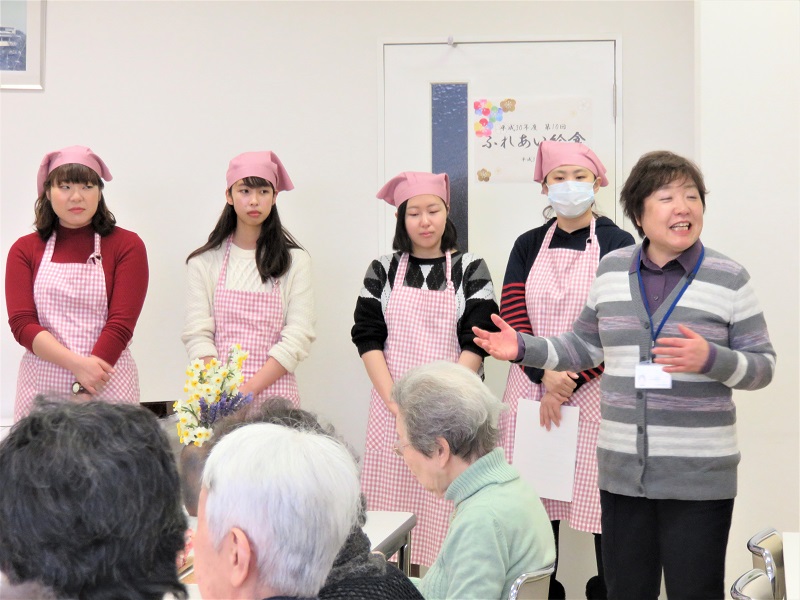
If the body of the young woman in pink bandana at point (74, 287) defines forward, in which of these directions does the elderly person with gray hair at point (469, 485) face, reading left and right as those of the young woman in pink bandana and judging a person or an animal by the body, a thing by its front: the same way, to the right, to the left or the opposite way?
to the right

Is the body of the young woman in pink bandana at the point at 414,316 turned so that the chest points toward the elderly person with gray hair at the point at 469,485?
yes

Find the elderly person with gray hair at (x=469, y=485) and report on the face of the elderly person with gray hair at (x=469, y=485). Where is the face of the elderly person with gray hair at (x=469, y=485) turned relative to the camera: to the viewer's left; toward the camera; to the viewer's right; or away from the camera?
to the viewer's left

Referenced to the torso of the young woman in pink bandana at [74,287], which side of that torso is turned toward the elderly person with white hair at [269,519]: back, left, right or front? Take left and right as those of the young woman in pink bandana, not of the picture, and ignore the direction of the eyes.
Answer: front

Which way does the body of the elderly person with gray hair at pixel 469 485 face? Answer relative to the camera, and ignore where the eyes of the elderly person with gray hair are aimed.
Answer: to the viewer's left

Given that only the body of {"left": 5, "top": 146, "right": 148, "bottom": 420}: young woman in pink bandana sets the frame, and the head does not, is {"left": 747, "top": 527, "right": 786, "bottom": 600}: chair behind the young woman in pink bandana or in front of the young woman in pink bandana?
in front

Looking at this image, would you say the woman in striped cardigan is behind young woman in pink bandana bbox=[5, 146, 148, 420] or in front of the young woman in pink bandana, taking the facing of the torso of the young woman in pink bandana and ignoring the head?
in front

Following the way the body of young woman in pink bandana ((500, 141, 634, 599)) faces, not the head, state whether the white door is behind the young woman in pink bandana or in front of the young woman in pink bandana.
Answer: behind

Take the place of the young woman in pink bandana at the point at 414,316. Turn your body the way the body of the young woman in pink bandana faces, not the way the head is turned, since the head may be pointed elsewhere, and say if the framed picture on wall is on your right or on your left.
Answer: on your right

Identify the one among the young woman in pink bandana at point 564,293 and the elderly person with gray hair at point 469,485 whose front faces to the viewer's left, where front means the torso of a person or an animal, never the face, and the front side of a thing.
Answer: the elderly person with gray hair

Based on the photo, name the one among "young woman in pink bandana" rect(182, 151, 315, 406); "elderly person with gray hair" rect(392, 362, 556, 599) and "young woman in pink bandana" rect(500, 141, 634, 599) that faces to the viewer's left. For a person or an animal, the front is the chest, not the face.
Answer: the elderly person with gray hair
